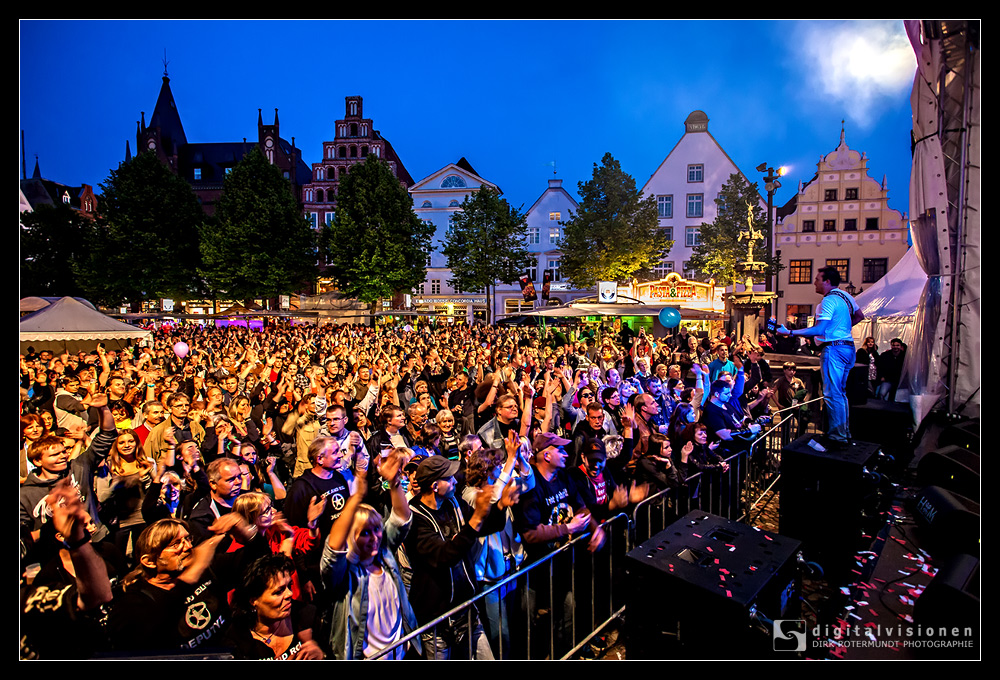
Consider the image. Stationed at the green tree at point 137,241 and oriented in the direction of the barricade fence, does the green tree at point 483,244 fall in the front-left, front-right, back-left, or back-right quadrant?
front-left

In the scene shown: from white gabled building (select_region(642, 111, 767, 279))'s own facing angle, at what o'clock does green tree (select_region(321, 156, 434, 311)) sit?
The green tree is roughly at 2 o'clock from the white gabled building.

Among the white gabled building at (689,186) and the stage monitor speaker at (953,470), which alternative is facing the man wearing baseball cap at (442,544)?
the white gabled building

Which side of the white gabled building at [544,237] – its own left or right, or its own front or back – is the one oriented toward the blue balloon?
front

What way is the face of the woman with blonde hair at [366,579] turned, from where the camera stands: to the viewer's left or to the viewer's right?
to the viewer's right

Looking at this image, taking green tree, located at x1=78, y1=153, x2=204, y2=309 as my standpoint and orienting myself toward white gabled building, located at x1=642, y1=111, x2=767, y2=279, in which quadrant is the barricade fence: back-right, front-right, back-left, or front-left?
front-right

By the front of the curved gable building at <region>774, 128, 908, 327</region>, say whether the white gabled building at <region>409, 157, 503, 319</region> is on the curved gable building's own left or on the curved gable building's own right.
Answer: on the curved gable building's own right

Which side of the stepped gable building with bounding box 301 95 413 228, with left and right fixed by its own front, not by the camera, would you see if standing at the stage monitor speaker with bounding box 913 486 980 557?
front

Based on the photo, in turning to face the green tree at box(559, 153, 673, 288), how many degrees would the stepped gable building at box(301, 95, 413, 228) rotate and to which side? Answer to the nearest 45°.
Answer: approximately 45° to its left

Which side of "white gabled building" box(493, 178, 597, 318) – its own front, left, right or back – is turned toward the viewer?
front

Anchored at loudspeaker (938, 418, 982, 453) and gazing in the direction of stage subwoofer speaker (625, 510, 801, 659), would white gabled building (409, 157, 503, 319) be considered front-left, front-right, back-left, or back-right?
back-right

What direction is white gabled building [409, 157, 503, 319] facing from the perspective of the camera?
toward the camera
